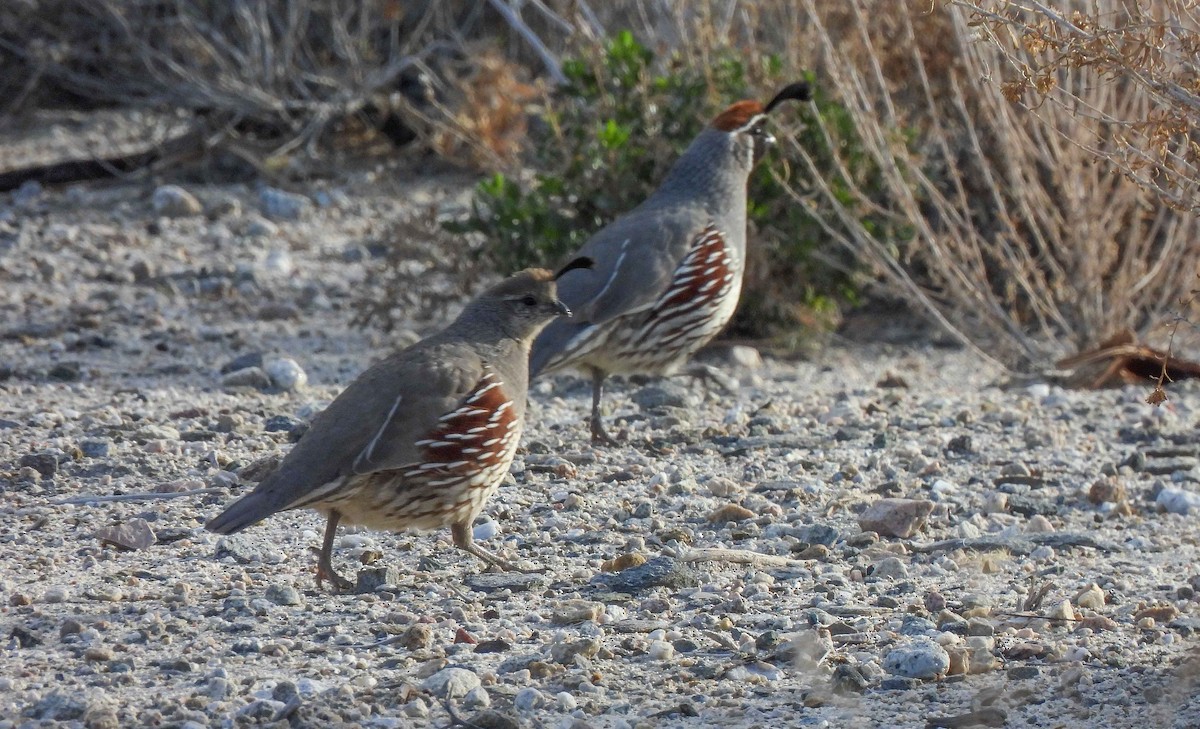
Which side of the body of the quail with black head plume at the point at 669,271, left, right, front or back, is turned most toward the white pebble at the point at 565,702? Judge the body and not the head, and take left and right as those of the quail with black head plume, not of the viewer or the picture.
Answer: right

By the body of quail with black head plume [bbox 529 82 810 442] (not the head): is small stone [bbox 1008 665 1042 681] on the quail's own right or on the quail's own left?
on the quail's own right

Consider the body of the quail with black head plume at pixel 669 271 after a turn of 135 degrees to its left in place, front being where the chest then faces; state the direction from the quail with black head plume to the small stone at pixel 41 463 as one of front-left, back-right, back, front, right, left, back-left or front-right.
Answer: left

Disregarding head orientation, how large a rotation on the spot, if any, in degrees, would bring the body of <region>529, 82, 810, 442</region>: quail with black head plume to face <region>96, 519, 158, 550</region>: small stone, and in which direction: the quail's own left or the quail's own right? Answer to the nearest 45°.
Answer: approximately 135° to the quail's own right

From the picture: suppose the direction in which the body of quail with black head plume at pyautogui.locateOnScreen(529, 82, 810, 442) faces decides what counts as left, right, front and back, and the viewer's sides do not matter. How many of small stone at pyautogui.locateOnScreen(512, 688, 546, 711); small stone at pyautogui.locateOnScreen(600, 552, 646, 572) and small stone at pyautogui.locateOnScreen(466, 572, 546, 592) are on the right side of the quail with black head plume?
3

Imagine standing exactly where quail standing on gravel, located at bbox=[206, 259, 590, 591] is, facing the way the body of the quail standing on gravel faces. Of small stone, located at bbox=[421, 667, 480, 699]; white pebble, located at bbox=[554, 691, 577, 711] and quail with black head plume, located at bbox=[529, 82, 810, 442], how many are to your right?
2

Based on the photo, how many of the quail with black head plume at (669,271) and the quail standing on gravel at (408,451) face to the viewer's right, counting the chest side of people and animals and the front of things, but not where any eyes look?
2

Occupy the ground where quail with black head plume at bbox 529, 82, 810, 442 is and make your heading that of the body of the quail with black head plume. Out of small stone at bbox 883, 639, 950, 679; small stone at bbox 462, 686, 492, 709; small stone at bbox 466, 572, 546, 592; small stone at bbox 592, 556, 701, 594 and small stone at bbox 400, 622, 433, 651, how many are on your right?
5

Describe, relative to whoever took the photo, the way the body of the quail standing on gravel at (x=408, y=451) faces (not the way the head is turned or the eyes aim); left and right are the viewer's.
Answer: facing to the right of the viewer

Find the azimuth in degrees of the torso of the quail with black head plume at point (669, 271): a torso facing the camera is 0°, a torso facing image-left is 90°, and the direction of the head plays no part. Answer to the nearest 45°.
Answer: approximately 270°

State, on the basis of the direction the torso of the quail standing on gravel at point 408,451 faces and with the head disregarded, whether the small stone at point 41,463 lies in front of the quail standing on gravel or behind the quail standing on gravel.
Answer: behind

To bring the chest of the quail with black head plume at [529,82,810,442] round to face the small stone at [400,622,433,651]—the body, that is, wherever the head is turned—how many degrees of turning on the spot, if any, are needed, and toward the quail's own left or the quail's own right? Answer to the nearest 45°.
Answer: approximately 90° to the quail's own right

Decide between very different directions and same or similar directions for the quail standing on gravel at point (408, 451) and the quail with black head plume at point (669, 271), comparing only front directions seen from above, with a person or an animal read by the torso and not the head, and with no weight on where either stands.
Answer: same or similar directions

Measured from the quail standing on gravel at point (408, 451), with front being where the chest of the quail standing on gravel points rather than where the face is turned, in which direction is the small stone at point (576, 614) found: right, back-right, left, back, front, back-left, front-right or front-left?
front-right
